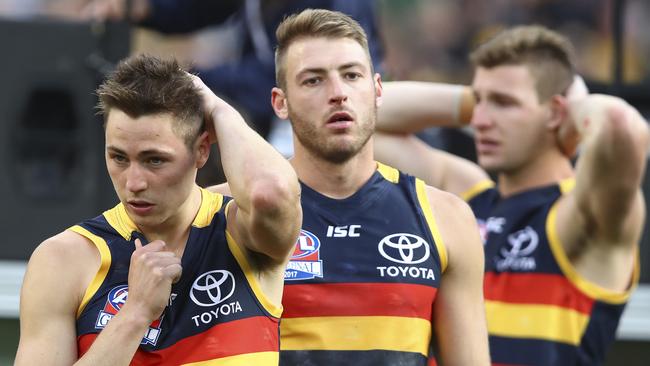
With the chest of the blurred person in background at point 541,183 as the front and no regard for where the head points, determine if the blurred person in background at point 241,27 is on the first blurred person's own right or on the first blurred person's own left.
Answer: on the first blurred person's own right

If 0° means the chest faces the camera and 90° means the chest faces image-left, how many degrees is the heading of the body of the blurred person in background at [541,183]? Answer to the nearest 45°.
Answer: approximately 45°
